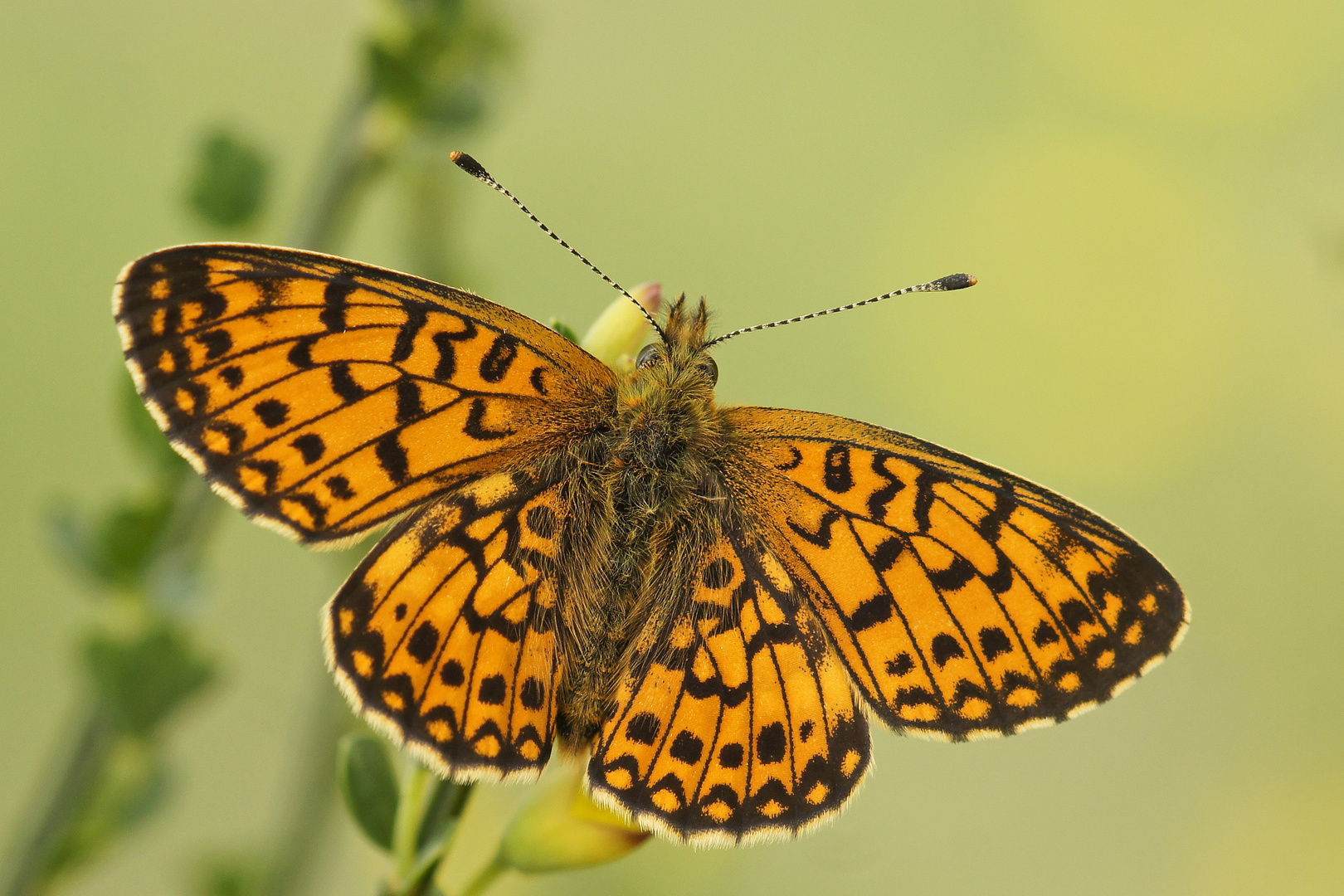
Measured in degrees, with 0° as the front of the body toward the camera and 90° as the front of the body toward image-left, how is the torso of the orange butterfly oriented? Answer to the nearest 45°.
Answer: approximately 180°
